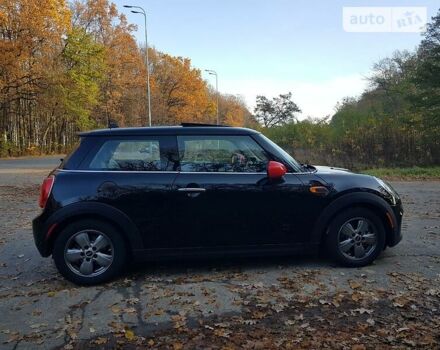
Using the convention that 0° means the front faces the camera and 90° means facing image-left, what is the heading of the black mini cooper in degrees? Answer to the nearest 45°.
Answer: approximately 270°
